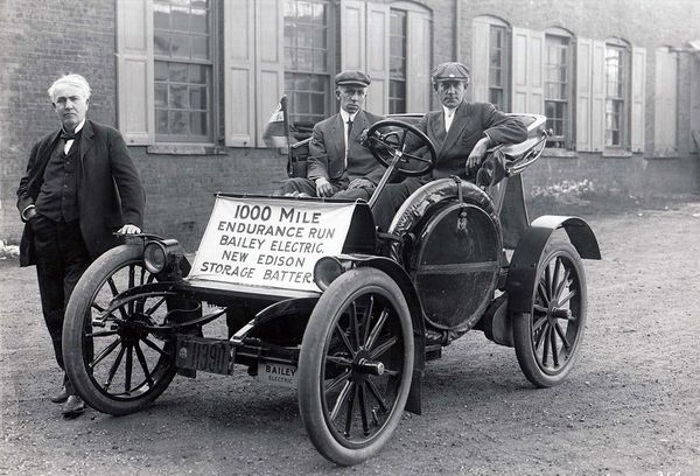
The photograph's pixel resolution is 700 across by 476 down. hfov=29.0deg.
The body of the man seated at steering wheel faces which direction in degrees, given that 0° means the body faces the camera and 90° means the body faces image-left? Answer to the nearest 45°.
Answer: approximately 45°

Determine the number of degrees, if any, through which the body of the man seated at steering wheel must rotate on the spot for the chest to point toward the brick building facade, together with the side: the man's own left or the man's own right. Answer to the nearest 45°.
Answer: approximately 135° to the man's own right

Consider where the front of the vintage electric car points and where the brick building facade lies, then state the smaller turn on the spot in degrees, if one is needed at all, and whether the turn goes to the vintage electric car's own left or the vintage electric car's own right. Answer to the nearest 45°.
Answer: approximately 135° to the vintage electric car's own right

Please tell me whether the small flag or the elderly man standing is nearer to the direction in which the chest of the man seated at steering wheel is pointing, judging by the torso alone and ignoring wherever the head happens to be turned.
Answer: the elderly man standing

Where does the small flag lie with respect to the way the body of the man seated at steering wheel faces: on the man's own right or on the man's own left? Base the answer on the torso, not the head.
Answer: on the man's own right
